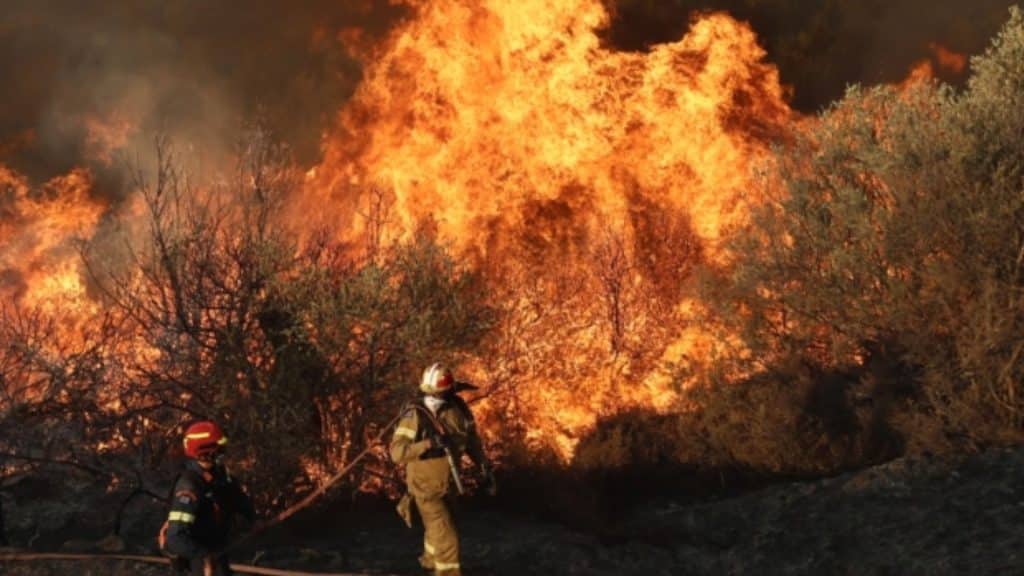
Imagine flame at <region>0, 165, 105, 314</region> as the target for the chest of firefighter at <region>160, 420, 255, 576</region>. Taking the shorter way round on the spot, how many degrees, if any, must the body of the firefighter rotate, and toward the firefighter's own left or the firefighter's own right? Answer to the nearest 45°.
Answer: approximately 135° to the firefighter's own left

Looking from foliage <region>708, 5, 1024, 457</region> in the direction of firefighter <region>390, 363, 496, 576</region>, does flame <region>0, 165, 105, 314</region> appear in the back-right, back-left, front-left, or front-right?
front-right
